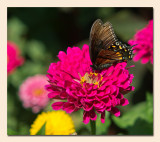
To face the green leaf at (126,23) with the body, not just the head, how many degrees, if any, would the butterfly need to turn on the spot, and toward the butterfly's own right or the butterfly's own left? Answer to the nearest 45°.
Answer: approximately 90° to the butterfly's own right

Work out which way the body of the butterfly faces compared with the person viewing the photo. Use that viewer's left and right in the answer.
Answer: facing to the left of the viewer
